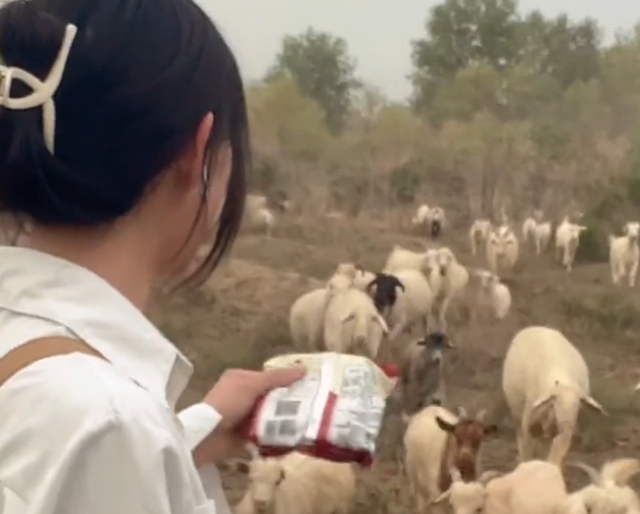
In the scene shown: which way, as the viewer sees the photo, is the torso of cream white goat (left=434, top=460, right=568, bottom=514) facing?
to the viewer's left

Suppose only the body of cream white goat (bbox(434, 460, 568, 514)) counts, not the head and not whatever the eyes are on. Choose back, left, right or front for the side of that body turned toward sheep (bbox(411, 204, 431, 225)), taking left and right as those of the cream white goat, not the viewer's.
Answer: right

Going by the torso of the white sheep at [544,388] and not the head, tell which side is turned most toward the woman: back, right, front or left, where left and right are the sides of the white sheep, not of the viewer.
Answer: front

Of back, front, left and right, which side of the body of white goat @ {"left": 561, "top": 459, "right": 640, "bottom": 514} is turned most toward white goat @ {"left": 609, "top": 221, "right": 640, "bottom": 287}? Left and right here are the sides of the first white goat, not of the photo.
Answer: back

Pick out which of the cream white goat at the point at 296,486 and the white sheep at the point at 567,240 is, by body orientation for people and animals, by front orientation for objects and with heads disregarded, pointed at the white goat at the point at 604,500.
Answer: the white sheep at the point at 567,240

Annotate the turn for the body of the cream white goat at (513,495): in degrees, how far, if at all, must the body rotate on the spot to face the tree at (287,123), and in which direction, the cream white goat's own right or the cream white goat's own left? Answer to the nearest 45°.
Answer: approximately 45° to the cream white goat's own right

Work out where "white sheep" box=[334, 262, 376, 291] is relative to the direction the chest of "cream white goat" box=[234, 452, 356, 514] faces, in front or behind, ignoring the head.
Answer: behind

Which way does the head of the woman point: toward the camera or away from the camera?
away from the camera

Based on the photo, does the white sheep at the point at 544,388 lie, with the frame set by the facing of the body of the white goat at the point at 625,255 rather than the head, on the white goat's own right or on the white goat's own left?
on the white goat's own right
